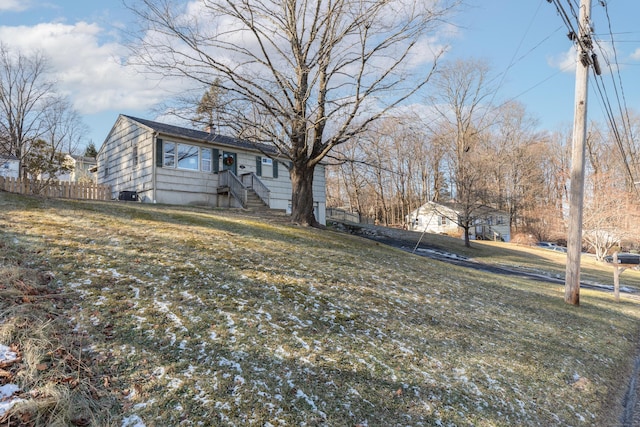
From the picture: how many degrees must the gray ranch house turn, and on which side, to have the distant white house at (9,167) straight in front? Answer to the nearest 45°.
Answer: approximately 135° to its right

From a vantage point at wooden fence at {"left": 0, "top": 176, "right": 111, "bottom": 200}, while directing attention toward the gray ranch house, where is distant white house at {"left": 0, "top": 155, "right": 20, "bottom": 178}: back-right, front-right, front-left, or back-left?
back-left

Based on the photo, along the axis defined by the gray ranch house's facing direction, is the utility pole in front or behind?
in front

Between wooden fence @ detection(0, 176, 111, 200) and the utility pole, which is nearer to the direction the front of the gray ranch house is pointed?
the utility pole

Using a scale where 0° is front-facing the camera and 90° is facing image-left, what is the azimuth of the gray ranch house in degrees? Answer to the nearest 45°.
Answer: approximately 315°

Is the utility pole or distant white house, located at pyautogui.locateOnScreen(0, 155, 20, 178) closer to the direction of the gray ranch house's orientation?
the utility pole
